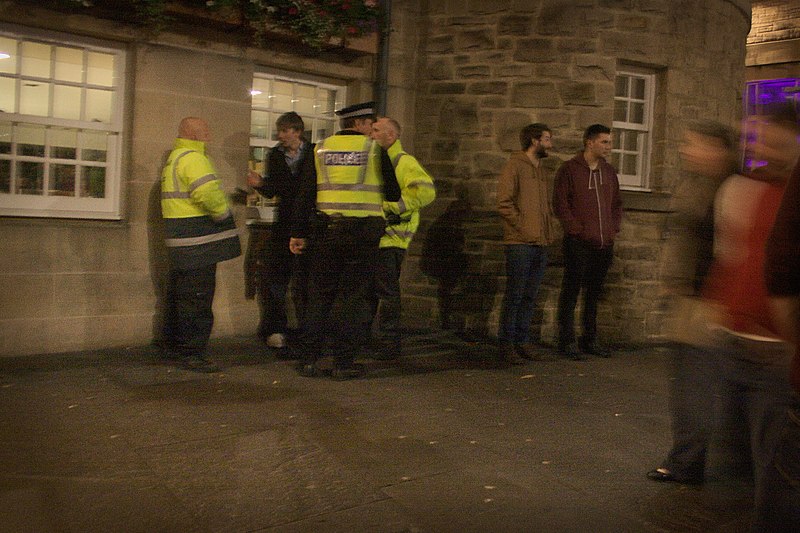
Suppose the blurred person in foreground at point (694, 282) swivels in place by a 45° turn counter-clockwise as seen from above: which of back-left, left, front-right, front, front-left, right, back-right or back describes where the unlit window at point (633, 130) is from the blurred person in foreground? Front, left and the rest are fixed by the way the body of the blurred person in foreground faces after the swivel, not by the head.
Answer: back-right

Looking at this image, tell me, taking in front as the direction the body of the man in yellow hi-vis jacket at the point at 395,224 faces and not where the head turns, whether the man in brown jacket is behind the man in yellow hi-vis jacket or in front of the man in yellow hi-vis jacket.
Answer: behind

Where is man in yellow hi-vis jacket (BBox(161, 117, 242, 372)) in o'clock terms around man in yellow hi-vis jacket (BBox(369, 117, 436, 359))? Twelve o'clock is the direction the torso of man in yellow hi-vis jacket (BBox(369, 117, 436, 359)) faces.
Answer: man in yellow hi-vis jacket (BBox(161, 117, 242, 372)) is roughly at 11 o'clock from man in yellow hi-vis jacket (BBox(369, 117, 436, 359)).

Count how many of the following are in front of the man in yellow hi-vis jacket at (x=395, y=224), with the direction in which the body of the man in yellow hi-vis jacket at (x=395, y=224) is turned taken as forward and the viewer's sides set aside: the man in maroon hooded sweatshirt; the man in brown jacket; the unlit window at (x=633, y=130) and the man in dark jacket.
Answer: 1

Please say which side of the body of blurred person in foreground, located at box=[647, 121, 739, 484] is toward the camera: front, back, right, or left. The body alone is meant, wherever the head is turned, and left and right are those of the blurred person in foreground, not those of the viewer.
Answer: left

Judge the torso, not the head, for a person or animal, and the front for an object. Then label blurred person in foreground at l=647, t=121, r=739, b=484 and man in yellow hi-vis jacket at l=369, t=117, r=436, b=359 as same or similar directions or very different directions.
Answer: same or similar directions

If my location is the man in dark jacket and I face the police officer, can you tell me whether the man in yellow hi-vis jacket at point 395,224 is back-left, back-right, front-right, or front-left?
front-left

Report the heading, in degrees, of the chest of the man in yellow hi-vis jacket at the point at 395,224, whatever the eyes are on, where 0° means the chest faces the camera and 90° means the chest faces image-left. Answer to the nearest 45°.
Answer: approximately 90°

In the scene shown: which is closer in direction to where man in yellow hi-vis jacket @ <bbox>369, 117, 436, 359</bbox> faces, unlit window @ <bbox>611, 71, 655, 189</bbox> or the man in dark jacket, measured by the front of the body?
the man in dark jacket
